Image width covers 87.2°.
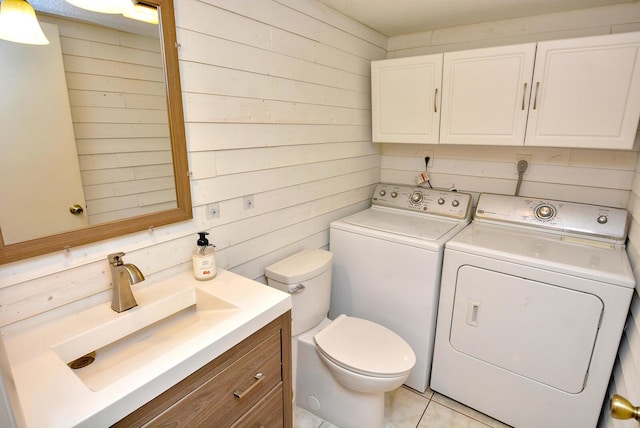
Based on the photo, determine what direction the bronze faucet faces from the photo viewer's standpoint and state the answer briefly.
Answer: facing the viewer and to the right of the viewer

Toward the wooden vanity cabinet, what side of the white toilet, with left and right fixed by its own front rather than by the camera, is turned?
right

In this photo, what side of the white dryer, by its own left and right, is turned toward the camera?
front

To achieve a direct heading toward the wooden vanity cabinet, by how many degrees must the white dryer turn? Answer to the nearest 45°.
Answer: approximately 45° to its right

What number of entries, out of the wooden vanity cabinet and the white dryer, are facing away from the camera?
0

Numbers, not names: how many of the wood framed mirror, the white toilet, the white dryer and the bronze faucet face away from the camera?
0

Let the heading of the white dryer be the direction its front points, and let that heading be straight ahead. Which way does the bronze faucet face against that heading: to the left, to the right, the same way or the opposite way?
to the left

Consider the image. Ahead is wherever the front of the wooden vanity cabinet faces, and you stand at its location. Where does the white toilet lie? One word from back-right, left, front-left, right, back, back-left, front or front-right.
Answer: left

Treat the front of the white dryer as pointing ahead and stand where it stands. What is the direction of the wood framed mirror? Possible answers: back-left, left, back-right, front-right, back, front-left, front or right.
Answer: front-right

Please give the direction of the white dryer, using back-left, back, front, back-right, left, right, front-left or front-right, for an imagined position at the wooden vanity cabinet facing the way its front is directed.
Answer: front-left

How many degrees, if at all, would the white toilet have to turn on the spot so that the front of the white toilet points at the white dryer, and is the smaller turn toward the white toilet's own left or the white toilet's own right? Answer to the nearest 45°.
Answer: approximately 45° to the white toilet's own left
